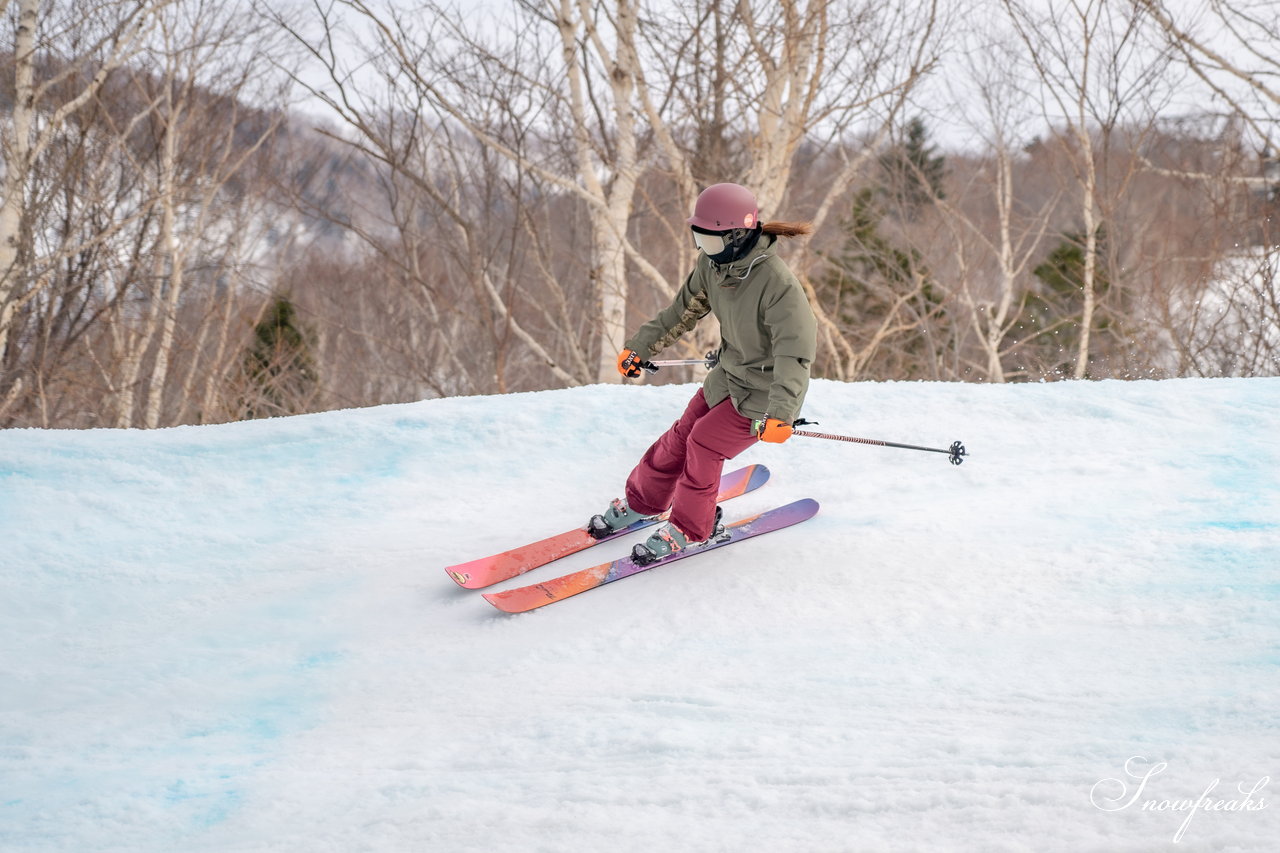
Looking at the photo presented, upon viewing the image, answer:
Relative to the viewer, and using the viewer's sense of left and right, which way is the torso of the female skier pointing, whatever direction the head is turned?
facing the viewer and to the left of the viewer

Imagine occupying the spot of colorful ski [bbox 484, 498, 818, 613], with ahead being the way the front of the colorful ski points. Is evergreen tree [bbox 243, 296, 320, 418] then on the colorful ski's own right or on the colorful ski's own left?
on the colorful ski's own right

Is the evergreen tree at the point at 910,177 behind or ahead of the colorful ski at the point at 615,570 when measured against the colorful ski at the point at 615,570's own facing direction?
behind

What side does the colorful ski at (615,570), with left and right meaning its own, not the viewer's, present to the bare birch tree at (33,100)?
right

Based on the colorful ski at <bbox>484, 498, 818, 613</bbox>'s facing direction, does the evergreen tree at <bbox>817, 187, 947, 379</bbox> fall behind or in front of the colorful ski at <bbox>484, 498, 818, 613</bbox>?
behind

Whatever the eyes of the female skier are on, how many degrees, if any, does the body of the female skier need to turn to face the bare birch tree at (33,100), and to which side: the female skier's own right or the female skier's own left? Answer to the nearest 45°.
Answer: approximately 90° to the female skier's own right

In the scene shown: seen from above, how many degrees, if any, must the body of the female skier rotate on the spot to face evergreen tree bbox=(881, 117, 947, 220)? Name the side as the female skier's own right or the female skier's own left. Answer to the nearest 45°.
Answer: approximately 135° to the female skier's own right

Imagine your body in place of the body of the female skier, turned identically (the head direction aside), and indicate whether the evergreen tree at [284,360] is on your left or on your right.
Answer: on your right

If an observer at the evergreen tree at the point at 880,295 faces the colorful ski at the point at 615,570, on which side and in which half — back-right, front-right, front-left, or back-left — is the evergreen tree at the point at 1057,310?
back-left

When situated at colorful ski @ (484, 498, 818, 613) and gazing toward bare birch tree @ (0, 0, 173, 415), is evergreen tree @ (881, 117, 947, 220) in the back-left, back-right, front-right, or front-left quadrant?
front-right
